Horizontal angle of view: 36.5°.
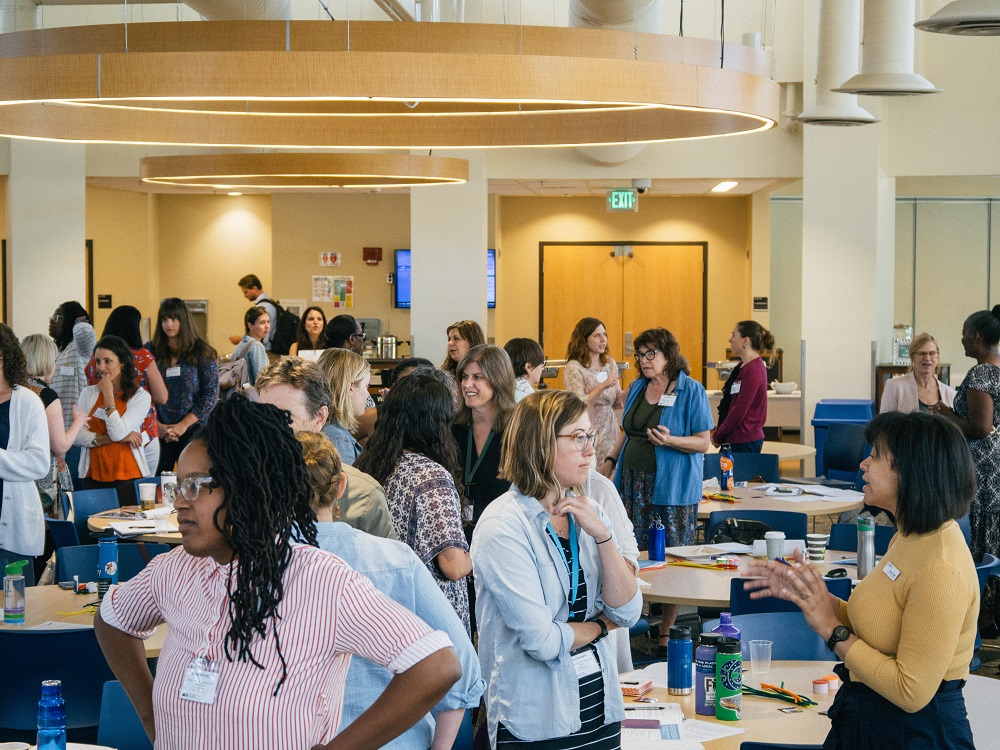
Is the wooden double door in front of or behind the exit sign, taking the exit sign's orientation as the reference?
behind

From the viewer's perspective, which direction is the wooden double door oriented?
toward the camera

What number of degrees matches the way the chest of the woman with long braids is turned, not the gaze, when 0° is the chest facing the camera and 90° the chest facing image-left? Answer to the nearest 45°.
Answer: approximately 45°

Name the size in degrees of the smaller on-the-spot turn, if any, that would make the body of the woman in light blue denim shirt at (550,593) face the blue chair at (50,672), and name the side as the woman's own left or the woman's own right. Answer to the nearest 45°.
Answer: approximately 180°

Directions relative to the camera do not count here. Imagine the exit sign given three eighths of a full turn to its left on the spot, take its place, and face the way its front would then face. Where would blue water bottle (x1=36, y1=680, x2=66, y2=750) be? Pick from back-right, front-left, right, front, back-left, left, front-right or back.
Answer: back-right

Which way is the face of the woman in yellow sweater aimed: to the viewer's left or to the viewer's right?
to the viewer's left

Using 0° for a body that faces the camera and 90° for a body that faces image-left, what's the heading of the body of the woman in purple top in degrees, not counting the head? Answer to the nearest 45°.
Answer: approximately 90°

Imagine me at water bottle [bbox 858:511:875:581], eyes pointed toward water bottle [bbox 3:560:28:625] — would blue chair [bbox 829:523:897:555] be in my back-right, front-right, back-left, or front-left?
back-right

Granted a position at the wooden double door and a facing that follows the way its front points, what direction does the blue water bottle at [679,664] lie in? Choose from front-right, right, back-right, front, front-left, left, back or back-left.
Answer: front

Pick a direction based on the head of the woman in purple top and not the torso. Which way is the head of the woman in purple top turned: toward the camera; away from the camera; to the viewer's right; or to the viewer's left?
to the viewer's left

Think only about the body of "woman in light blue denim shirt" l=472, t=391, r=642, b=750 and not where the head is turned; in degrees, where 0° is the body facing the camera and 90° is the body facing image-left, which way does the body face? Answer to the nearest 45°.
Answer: approximately 315°

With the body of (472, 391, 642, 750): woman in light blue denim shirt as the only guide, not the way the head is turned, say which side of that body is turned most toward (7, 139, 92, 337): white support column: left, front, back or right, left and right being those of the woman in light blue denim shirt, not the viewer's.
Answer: back
